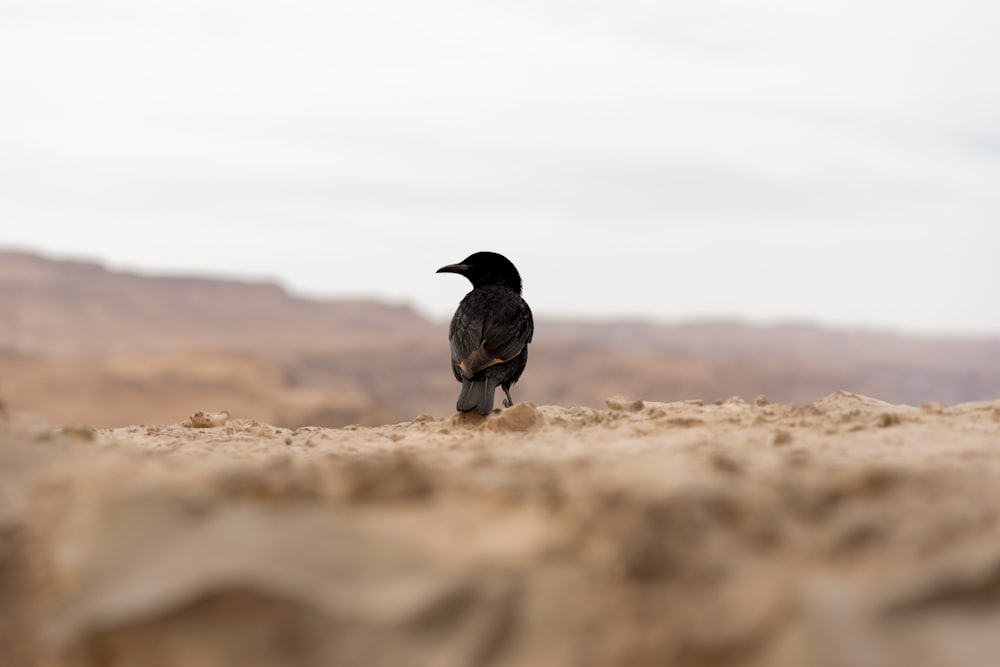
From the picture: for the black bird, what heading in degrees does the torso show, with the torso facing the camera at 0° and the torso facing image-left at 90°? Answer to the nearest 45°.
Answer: approximately 180°
